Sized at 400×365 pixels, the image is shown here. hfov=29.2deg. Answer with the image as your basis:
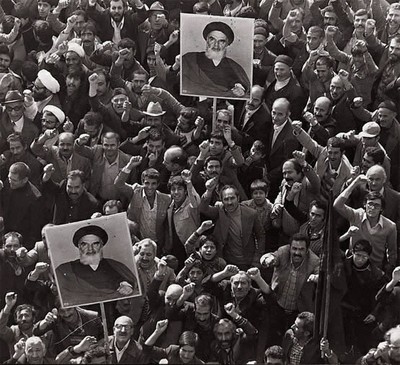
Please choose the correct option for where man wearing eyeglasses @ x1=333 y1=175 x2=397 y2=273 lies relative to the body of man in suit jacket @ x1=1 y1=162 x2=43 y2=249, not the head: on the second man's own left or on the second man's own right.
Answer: on the second man's own left

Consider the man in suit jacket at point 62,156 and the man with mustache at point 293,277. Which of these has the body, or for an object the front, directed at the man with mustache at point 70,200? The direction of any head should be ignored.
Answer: the man in suit jacket

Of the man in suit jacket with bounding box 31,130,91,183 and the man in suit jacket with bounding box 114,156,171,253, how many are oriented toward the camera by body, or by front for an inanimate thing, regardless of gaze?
2

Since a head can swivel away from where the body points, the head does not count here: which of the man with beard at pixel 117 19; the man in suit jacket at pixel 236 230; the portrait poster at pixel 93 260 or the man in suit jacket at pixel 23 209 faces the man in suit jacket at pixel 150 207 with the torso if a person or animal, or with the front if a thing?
the man with beard

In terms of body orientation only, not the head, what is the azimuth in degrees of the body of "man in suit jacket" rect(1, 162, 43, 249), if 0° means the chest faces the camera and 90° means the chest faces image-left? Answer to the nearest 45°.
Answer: approximately 45°

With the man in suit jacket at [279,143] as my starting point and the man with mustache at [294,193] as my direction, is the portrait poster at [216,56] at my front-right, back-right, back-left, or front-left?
back-right

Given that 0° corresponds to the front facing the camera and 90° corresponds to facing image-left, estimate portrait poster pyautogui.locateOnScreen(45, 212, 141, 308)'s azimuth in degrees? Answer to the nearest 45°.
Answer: approximately 0°

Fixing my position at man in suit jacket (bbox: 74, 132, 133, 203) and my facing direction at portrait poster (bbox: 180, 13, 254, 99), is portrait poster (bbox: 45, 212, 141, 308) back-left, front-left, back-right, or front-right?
back-right

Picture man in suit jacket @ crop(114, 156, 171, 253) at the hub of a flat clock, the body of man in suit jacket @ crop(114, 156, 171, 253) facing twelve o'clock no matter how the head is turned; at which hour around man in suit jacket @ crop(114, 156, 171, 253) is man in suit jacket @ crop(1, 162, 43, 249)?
man in suit jacket @ crop(1, 162, 43, 249) is roughly at 3 o'clock from man in suit jacket @ crop(114, 156, 171, 253).

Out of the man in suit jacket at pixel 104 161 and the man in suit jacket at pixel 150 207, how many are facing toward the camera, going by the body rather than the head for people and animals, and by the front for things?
2

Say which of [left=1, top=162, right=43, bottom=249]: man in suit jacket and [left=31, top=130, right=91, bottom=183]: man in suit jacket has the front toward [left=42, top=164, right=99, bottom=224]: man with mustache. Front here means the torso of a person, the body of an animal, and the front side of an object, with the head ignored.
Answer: [left=31, top=130, right=91, bottom=183]: man in suit jacket

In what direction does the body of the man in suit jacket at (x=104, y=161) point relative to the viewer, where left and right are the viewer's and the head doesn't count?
facing the viewer

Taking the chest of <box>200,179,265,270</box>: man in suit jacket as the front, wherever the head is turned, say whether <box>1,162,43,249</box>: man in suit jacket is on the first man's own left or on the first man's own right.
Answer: on the first man's own right

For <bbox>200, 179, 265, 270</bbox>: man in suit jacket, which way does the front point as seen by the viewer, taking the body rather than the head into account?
toward the camera

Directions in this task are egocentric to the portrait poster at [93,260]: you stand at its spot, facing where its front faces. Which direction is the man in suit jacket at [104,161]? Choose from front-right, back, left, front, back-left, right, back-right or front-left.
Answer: back

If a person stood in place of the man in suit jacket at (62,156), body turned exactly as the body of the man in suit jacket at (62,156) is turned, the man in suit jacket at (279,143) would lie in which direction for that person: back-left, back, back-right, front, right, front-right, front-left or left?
left
